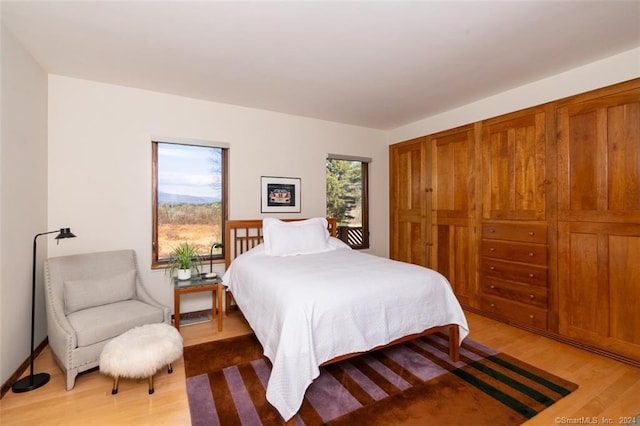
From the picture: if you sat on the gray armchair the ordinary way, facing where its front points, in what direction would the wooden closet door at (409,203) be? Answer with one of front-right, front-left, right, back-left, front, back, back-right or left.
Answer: front-left

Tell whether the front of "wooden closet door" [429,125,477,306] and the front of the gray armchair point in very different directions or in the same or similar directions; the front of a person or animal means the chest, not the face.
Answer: very different directions

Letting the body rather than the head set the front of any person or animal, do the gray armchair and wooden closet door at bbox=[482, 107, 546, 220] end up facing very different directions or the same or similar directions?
very different directions

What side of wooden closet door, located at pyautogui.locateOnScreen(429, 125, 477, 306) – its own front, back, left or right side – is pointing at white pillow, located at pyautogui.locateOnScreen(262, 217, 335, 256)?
front

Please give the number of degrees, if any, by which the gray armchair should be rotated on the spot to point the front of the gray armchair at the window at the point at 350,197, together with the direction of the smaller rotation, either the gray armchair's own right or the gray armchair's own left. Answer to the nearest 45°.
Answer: approximately 45° to the gray armchair's own left

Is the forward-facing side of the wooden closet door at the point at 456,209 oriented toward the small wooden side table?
yes

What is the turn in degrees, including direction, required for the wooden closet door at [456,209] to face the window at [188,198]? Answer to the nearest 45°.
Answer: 0° — it already faces it

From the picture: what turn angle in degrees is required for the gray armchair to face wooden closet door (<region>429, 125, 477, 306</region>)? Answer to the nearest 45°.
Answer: approximately 45° to its left

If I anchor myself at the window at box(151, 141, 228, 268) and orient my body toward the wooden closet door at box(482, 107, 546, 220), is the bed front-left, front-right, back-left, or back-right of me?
front-right

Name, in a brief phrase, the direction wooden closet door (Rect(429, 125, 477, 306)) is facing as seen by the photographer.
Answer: facing the viewer and to the left of the viewer

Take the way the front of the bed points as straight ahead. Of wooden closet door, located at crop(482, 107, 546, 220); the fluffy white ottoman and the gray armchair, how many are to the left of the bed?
1

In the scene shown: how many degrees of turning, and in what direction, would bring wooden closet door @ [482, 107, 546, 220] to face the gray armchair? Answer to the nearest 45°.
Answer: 0° — it already faces it

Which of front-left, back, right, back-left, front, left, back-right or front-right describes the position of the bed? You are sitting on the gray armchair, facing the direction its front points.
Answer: front

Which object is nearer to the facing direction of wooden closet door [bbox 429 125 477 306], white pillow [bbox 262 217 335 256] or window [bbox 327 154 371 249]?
the white pillow

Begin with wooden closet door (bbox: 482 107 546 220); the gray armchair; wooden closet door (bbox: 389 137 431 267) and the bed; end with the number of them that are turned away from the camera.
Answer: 0

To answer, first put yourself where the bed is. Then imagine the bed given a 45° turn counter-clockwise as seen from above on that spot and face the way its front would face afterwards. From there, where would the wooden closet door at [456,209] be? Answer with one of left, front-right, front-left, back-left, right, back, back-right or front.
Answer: front-left

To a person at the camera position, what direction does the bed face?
facing the viewer and to the right of the viewer
